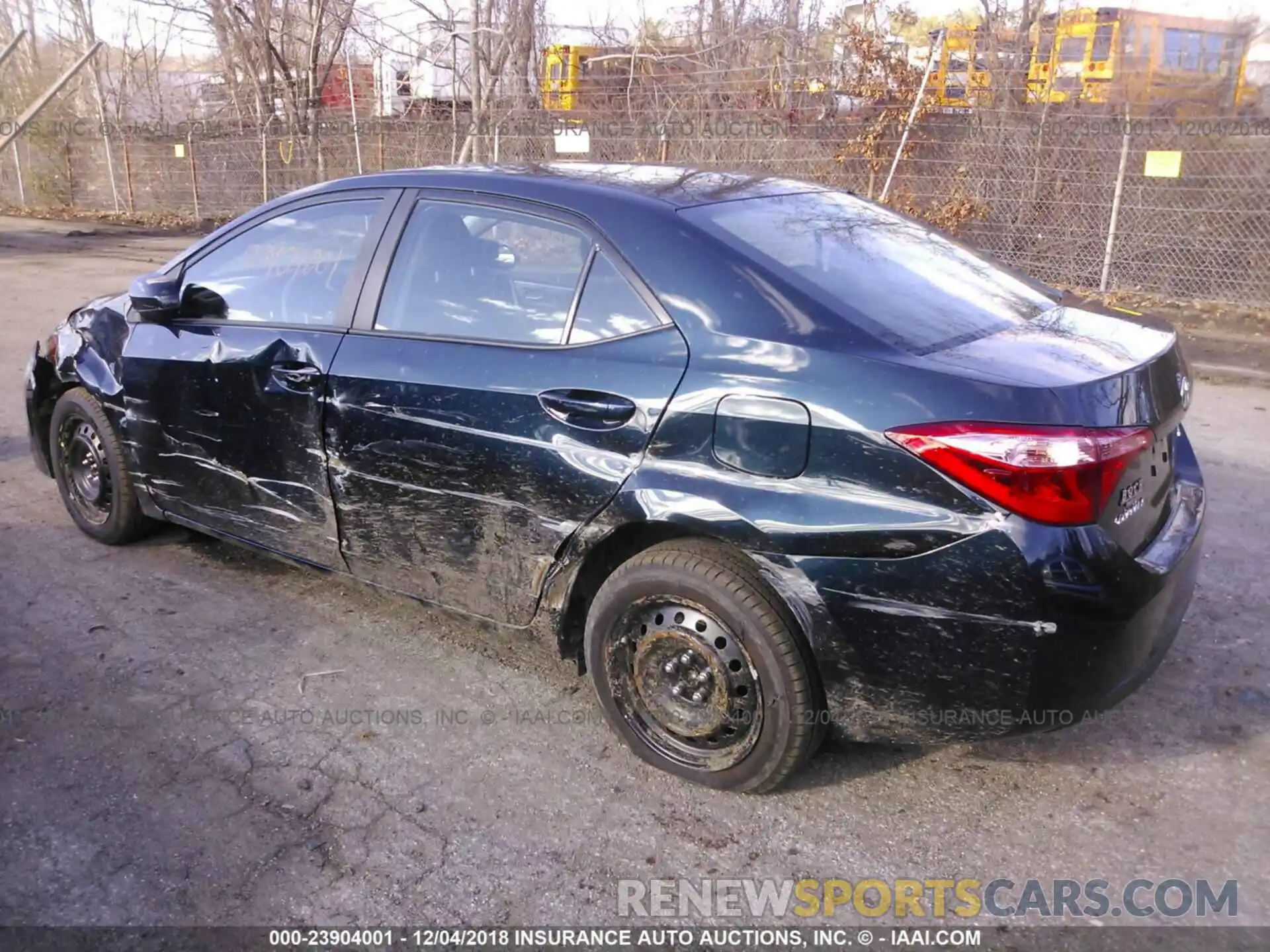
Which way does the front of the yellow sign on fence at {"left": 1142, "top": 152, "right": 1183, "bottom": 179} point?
toward the camera

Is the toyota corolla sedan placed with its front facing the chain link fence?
no

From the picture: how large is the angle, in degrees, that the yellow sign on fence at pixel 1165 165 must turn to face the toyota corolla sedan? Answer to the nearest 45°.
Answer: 0° — it already faces it

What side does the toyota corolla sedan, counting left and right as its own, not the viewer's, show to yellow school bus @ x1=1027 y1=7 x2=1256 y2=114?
right

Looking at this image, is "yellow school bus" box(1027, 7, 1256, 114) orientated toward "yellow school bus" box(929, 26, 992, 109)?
no

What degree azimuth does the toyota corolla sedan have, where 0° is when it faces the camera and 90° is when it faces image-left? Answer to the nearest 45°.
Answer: approximately 135°
